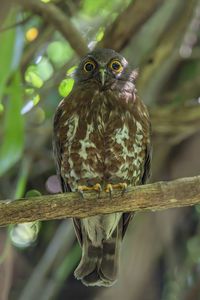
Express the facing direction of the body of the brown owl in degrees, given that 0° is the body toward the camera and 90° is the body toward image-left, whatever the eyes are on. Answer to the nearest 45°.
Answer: approximately 0°
